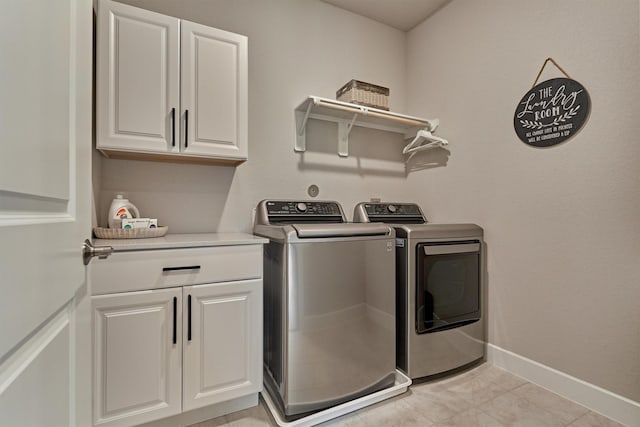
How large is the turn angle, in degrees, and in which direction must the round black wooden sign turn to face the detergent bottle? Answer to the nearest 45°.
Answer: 0° — it already faces it

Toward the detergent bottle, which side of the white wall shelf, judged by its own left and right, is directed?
right

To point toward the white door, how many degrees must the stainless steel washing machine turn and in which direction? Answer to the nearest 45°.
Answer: approximately 45° to its right

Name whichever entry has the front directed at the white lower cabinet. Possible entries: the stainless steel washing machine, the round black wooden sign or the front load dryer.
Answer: the round black wooden sign

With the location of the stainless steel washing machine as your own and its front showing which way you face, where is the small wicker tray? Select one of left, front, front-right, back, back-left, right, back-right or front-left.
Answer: back-right

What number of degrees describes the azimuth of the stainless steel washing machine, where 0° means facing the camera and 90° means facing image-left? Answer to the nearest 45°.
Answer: approximately 315°

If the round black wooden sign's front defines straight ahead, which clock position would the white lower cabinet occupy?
The white lower cabinet is roughly at 12 o'clock from the round black wooden sign.

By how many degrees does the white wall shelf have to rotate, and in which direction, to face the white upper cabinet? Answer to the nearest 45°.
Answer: approximately 90° to its right

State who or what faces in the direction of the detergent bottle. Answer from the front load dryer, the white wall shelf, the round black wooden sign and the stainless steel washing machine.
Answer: the round black wooden sign

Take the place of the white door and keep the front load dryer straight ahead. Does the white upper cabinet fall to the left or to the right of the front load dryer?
left
